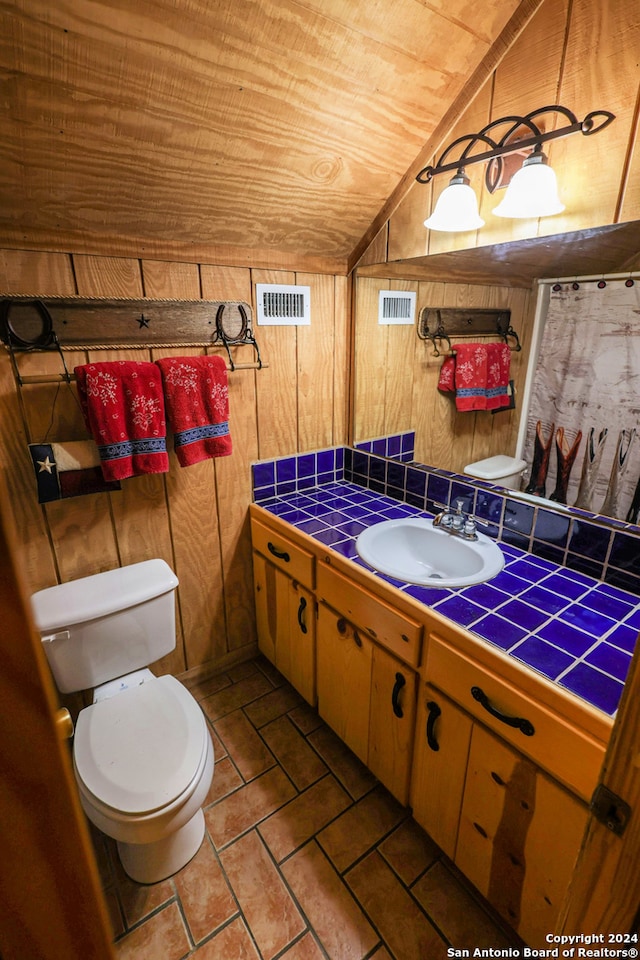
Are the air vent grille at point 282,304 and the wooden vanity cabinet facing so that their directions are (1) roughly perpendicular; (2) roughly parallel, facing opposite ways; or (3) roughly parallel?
roughly perpendicular

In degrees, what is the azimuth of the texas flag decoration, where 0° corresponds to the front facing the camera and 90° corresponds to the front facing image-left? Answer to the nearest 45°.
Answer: approximately 0°

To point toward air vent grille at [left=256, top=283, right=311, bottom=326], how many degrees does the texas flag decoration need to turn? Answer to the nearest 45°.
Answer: approximately 90° to its left

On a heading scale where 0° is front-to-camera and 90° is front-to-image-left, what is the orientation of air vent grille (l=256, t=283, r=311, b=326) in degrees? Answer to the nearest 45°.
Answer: approximately 315°

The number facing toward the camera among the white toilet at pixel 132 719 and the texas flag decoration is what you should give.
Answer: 2

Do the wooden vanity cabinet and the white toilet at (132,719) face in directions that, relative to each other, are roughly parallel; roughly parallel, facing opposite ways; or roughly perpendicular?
roughly perpendicular
